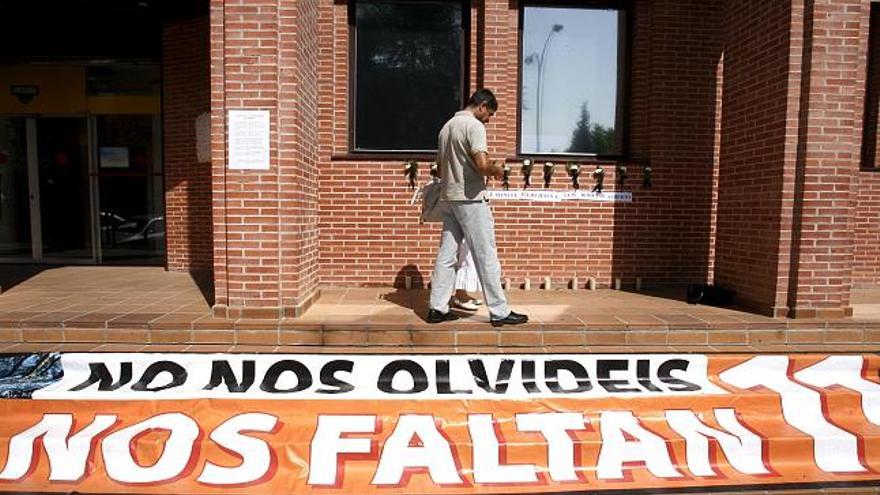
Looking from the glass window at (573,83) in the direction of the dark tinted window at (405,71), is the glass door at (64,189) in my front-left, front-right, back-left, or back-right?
front-right

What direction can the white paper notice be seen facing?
toward the camera

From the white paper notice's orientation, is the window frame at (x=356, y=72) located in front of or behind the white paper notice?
behind

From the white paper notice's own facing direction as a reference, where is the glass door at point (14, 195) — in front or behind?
behind

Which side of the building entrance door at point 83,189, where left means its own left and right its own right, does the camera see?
front

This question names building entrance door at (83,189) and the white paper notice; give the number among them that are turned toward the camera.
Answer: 2

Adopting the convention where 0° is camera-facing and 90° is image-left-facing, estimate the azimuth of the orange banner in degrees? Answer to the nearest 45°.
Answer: approximately 0°

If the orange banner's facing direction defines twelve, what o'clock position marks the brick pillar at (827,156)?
The brick pillar is roughly at 8 o'clock from the orange banner.

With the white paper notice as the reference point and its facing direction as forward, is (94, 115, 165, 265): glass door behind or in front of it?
behind

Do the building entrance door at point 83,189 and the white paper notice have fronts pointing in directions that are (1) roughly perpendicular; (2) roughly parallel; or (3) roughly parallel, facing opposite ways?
roughly parallel

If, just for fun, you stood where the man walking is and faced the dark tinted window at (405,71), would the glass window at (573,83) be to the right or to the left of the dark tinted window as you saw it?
right

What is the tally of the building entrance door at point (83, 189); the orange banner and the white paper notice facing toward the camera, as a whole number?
3

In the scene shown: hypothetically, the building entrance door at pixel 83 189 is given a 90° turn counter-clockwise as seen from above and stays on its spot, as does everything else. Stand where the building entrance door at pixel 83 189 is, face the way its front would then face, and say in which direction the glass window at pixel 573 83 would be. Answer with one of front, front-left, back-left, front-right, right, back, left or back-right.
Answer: front-right
